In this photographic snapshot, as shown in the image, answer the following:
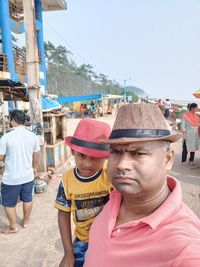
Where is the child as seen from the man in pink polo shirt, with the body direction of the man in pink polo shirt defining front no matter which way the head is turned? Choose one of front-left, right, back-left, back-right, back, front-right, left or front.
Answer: right

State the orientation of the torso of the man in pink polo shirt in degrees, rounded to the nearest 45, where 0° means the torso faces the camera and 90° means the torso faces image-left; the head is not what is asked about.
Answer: approximately 45°

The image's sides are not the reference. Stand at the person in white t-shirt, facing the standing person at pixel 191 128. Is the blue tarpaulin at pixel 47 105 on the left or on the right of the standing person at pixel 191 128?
left

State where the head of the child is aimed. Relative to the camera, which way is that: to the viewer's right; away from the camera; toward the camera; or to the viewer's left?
toward the camera

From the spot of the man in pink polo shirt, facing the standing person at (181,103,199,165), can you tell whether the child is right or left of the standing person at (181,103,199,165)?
left

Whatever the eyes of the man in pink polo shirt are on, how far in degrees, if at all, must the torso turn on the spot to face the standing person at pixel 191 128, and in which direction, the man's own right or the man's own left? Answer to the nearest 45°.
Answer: approximately 135° to the man's own right

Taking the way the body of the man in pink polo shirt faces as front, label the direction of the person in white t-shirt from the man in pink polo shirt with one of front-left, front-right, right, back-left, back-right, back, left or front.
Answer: right

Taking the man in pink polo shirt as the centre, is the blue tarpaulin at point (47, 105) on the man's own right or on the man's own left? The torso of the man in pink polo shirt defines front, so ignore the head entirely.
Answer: on the man's own right

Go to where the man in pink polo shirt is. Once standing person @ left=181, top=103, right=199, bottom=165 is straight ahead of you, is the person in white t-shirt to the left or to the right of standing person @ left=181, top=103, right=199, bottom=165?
left
